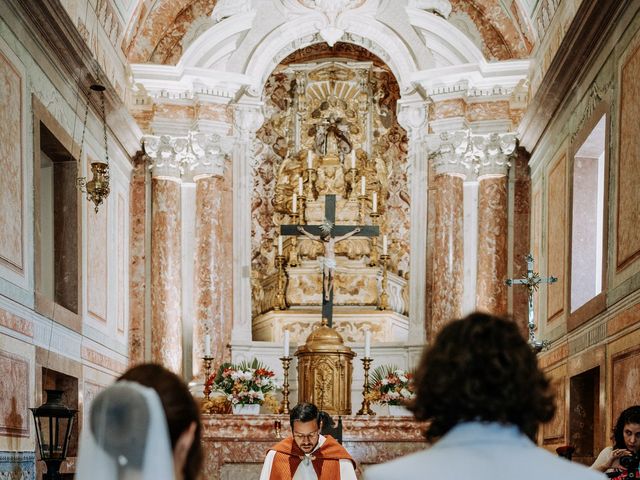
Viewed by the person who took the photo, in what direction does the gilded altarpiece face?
facing the viewer

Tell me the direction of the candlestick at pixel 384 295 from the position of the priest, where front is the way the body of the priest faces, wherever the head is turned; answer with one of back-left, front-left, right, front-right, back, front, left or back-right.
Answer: back

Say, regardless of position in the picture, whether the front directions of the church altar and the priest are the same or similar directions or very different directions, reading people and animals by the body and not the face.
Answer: same or similar directions

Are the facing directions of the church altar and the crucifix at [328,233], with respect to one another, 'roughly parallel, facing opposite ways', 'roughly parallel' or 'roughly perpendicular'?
roughly parallel

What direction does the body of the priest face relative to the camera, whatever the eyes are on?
toward the camera

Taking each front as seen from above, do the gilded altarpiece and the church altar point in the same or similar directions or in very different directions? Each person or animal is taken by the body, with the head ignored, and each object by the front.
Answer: same or similar directions

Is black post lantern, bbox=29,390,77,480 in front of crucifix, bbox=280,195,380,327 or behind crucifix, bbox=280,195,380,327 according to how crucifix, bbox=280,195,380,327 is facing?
in front

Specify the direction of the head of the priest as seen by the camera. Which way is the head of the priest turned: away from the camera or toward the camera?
toward the camera

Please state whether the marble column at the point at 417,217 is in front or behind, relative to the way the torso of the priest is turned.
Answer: behind
